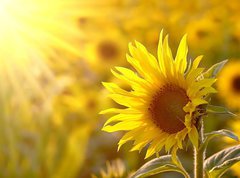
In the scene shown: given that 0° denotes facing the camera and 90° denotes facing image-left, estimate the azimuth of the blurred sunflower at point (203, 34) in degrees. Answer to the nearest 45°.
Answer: approximately 0°

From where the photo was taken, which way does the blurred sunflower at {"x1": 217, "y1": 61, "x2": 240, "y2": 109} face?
toward the camera

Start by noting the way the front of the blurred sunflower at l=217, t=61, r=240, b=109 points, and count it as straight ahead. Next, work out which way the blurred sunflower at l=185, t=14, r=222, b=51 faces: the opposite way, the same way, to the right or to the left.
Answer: the same way

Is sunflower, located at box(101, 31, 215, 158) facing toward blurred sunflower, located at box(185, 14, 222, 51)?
no

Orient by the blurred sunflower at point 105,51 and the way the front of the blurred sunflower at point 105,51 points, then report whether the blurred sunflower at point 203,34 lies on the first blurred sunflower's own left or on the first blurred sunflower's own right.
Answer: on the first blurred sunflower's own left

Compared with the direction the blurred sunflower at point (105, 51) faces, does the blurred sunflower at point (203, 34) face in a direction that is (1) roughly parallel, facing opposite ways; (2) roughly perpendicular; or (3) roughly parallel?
roughly parallel

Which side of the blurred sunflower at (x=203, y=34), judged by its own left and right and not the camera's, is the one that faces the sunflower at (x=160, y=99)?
front

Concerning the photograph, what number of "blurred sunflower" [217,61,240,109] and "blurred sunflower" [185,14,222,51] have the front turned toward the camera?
2

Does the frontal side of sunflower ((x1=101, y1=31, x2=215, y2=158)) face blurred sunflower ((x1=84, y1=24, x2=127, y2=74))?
no

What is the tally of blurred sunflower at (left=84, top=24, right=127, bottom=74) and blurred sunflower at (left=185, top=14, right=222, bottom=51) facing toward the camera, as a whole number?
2

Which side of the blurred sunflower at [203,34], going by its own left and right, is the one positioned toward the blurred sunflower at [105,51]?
right

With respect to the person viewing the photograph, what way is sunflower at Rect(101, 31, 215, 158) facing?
facing the viewer and to the left of the viewer

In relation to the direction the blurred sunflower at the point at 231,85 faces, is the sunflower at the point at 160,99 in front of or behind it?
in front
